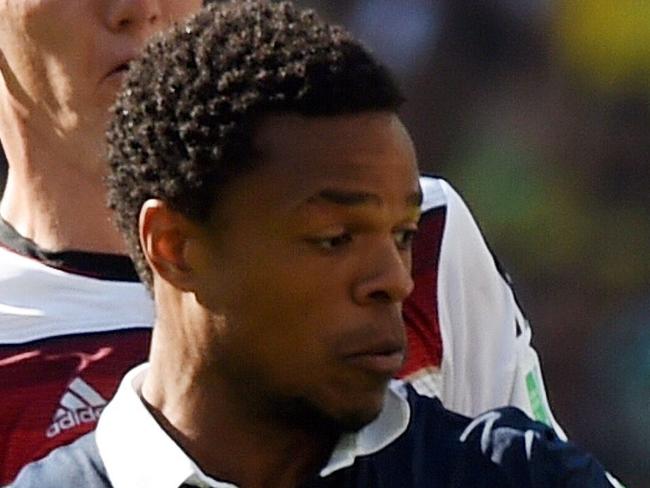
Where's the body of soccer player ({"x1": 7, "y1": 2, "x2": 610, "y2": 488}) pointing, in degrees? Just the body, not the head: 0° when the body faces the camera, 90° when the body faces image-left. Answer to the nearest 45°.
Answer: approximately 315°

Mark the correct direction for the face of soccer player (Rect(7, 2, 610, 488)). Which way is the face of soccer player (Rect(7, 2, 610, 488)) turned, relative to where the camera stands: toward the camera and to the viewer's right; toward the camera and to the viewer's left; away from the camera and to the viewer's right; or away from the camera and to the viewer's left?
toward the camera and to the viewer's right

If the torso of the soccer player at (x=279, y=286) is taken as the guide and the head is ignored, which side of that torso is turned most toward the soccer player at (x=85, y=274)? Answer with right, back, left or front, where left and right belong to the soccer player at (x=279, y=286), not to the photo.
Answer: back

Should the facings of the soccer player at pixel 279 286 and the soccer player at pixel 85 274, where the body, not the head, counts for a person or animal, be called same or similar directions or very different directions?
same or similar directions

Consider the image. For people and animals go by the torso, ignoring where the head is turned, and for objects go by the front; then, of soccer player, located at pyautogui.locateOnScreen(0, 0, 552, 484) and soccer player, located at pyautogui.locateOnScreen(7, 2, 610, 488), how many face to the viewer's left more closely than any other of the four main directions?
0

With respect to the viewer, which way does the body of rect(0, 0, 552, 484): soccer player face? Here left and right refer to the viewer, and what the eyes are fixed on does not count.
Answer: facing the viewer and to the right of the viewer

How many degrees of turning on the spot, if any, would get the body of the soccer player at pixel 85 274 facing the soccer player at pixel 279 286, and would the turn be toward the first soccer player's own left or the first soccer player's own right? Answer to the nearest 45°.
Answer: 0° — they already face them
